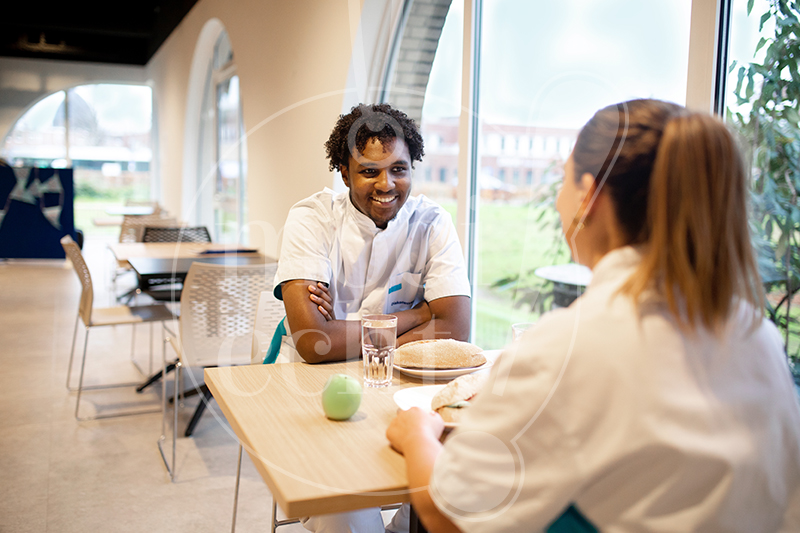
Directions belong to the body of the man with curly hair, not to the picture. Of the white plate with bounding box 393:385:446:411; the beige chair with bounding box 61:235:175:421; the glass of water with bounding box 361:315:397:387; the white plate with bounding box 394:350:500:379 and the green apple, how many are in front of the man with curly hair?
4

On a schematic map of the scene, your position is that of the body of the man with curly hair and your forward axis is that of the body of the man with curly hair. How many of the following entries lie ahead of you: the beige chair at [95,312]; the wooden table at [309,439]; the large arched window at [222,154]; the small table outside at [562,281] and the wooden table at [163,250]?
1

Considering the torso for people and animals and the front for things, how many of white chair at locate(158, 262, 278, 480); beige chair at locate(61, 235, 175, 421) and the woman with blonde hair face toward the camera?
0

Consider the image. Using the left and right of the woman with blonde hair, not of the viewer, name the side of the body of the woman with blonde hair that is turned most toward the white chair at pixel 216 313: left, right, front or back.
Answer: front

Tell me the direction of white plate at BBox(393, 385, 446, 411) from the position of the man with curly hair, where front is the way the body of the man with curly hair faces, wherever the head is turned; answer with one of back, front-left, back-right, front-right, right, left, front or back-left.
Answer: front

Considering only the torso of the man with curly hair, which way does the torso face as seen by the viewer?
toward the camera

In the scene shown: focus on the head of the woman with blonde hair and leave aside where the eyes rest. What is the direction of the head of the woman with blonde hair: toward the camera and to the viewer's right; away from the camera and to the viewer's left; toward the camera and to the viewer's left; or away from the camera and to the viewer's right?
away from the camera and to the viewer's left

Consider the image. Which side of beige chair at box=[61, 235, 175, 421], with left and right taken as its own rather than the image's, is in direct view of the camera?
right

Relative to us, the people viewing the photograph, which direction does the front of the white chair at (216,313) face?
facing away from the viewer and to the left of the viewer

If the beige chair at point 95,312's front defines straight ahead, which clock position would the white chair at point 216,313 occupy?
the white chair at point 216,313 is roughly at 2 o'clock from the beige chair at point 95,312.

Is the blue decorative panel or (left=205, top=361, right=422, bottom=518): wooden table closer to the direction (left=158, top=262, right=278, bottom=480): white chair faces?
the blue decorative panel
